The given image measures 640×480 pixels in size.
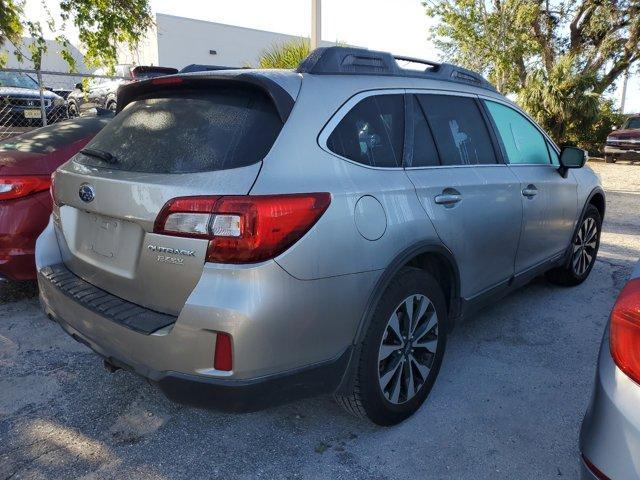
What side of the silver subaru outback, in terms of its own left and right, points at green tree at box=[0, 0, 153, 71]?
left

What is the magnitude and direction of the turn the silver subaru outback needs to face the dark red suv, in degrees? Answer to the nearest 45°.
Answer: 0° — it already faces it

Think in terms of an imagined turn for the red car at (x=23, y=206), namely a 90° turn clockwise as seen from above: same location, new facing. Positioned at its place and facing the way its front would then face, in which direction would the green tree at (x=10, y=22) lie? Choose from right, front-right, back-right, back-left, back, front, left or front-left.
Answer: back-left

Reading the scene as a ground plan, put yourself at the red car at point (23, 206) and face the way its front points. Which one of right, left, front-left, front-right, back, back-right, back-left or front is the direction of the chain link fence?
front-left

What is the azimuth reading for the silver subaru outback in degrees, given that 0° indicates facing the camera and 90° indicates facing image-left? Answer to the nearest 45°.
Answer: approximately 225°

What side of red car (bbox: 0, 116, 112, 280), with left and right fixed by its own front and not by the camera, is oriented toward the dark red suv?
front

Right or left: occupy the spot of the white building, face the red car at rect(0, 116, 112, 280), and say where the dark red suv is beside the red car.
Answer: left

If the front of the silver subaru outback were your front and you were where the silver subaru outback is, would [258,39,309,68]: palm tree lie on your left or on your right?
on your left

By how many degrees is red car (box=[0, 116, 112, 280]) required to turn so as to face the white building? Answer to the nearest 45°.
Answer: approximately 45° to its left

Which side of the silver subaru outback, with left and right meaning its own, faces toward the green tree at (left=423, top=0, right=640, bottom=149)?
front

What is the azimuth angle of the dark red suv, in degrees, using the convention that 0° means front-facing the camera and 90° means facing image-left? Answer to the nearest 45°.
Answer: approximately 45°

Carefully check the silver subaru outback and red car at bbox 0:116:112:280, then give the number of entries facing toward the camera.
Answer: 0

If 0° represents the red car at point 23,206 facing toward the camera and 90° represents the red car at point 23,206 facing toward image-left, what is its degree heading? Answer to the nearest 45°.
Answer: approximately 225°
